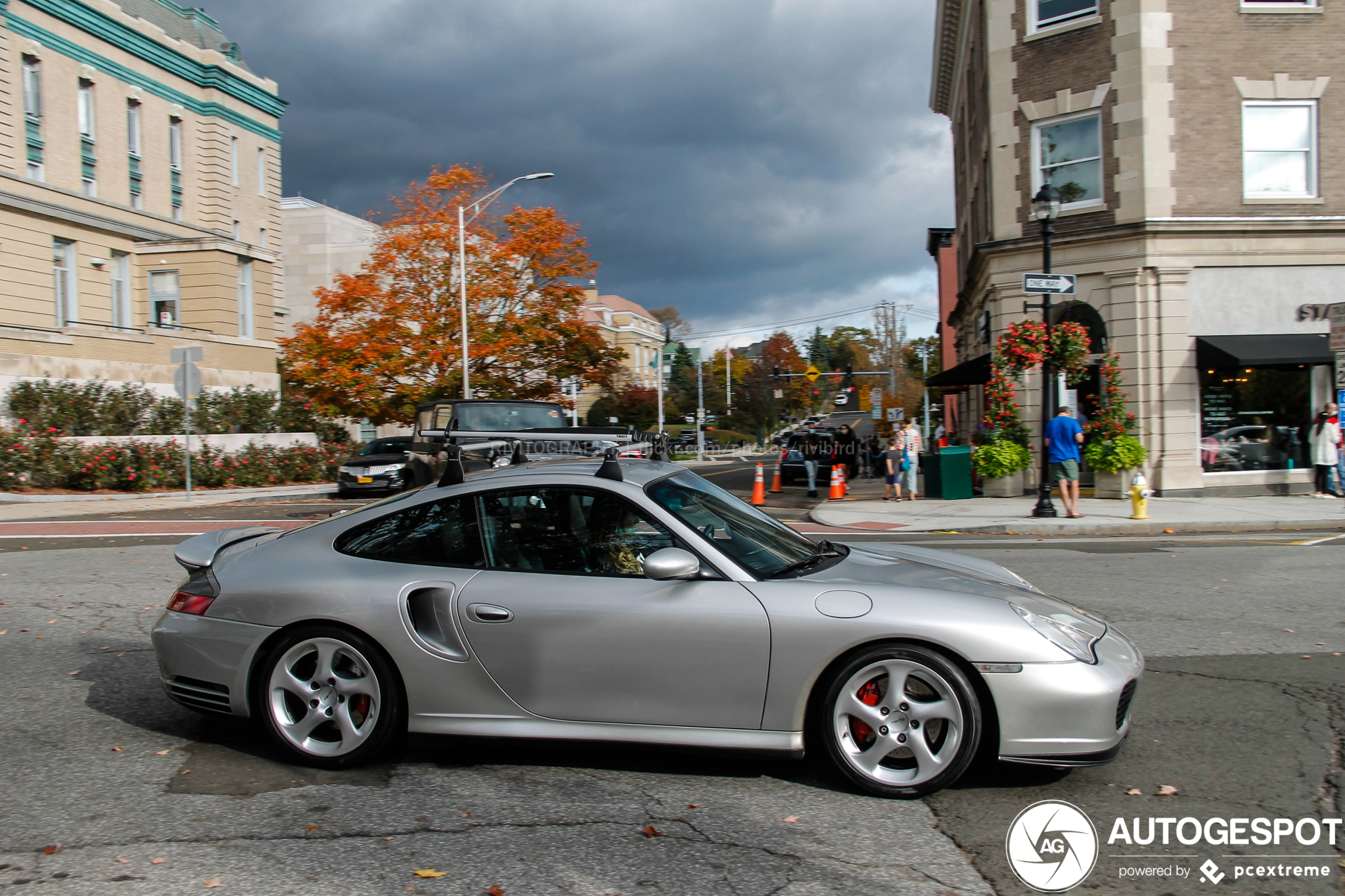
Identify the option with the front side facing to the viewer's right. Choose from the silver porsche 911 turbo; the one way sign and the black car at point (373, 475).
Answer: the silver porsche 911 turbo

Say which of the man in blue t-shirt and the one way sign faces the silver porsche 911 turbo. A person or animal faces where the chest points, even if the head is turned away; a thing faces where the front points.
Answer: the one way sign

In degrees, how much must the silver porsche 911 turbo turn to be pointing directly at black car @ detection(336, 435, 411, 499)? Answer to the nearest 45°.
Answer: approximately 90° to its left

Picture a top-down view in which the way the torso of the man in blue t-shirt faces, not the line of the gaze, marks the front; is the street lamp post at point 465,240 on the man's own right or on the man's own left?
on the man's own left

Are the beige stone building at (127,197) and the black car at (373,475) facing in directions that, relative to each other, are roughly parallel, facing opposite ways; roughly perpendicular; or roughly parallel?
roughly perpendicular

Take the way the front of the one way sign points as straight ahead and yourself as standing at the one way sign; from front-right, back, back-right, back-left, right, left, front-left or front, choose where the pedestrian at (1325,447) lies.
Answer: back-left

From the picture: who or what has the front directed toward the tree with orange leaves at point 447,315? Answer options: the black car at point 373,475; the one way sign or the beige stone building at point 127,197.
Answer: the beige stone building

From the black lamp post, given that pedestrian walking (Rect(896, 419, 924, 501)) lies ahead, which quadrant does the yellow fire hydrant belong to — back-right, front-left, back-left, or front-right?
back-right

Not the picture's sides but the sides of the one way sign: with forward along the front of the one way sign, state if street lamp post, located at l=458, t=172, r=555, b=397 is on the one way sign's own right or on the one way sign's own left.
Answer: on the one way sign's own right

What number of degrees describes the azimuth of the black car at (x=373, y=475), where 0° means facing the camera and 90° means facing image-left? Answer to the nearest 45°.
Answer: approximately 45°

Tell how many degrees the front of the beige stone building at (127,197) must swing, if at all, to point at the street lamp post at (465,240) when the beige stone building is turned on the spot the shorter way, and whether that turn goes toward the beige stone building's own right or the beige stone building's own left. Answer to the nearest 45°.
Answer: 0° — it already faces it

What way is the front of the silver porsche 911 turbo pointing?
to the viewer's right

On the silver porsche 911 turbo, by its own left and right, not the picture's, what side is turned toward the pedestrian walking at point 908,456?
left
